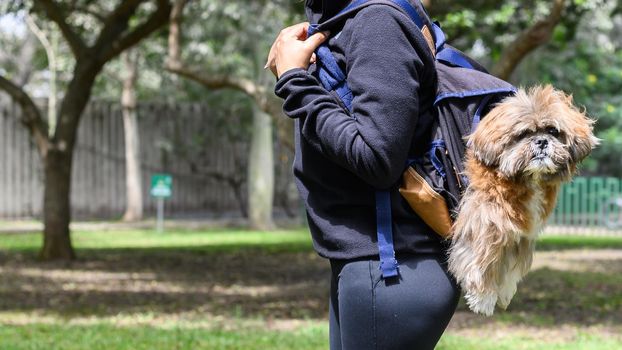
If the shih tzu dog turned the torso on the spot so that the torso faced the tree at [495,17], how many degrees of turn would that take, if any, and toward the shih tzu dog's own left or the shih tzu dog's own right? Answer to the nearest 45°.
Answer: approximately 135° to the shih tzu dog's own left

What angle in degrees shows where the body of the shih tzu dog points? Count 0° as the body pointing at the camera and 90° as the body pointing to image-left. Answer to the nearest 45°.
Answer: approximately 315°

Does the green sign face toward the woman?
yes

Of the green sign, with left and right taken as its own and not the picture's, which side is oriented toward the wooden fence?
back

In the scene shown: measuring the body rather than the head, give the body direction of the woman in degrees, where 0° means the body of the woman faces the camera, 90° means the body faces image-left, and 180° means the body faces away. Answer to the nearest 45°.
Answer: approximately 90°

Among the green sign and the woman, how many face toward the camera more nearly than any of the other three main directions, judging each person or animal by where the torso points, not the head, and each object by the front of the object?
1

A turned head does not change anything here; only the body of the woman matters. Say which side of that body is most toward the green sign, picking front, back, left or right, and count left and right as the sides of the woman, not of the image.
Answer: right

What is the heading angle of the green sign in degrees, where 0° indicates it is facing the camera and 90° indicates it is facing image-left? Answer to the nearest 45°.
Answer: approximately 0°

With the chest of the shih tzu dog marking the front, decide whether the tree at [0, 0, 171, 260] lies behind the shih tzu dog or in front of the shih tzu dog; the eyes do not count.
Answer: behind
